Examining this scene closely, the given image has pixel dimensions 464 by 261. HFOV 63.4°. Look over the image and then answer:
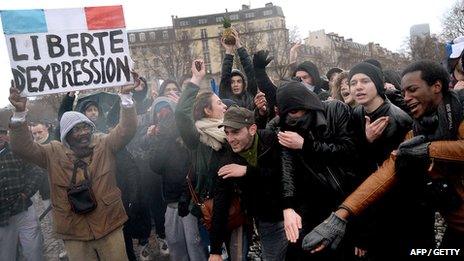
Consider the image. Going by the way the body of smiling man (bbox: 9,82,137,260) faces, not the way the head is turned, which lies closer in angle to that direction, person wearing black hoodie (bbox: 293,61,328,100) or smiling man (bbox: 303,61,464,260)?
the smiling man

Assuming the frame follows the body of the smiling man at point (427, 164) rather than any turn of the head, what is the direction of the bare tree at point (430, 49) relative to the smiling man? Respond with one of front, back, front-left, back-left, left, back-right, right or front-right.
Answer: back-right

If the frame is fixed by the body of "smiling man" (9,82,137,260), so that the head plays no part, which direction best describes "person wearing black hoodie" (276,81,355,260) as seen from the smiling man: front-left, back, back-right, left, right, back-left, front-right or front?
front-left

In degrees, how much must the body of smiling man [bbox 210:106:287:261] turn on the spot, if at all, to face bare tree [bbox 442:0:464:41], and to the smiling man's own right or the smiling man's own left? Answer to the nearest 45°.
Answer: approximately 180°

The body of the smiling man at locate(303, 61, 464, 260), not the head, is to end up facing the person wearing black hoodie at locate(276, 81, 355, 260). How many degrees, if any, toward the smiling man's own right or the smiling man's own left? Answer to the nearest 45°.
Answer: approximately 45° to the smiling man's own right

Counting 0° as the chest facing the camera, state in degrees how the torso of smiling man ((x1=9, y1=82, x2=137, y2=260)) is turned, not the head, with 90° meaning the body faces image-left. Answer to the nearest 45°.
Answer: approximately 0°

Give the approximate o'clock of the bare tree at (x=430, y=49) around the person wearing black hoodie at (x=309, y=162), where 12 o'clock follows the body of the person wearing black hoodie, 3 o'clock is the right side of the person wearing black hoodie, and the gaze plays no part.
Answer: The bare tree is roughly at 5 o'clock from the person wearing black hoodie.

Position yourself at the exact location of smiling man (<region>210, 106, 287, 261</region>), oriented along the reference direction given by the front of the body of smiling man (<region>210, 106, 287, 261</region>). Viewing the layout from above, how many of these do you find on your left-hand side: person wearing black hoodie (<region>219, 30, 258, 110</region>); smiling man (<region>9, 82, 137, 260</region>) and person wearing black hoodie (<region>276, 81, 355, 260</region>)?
1

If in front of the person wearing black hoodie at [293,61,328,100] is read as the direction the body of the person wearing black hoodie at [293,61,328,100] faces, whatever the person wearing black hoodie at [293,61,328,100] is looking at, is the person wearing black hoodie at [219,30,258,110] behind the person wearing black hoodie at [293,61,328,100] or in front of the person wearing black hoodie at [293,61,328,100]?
in front

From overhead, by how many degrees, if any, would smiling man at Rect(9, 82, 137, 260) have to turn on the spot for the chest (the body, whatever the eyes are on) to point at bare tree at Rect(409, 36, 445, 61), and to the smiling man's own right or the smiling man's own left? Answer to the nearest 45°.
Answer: approximately 135° to the smiling man's own left
